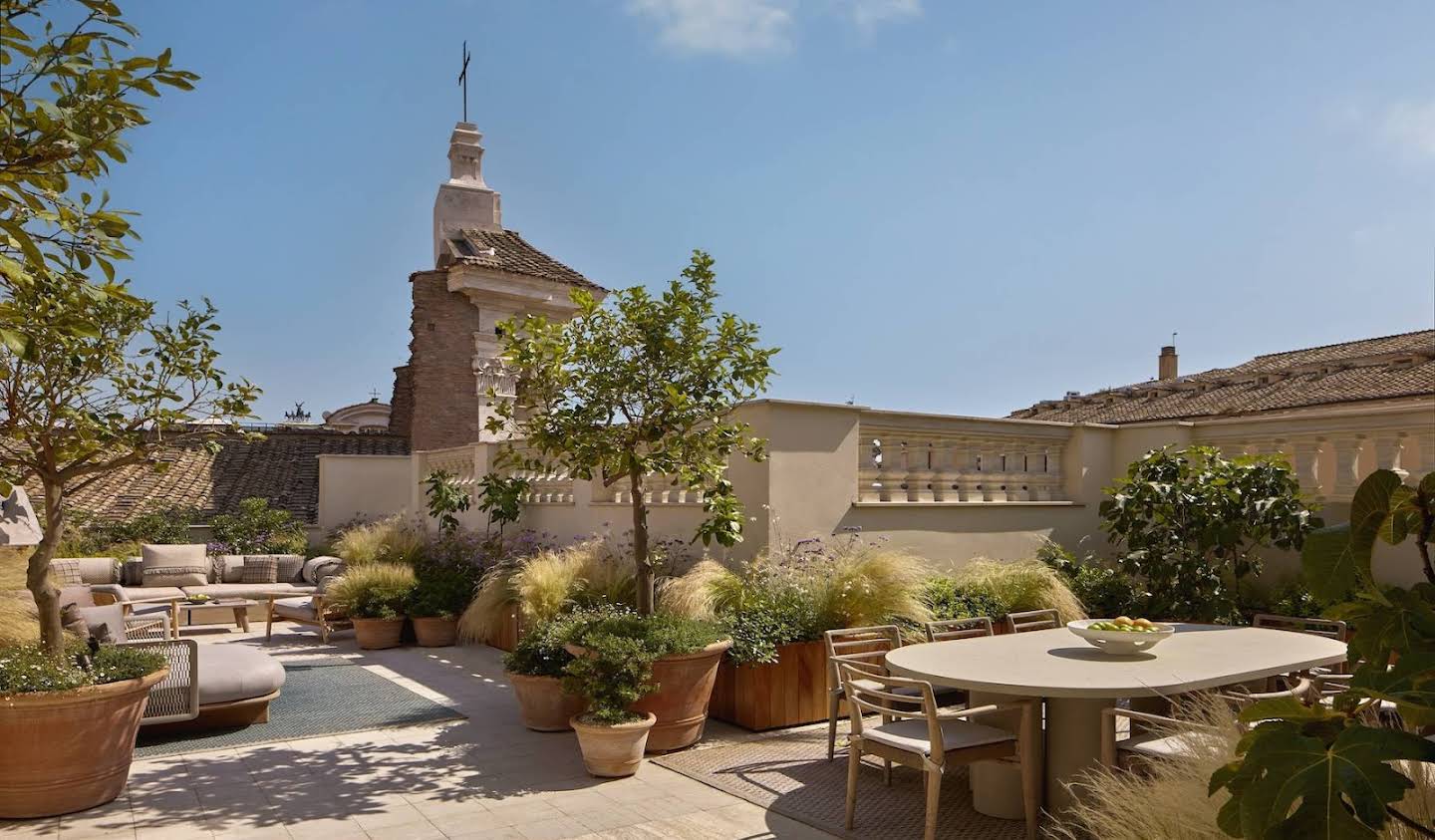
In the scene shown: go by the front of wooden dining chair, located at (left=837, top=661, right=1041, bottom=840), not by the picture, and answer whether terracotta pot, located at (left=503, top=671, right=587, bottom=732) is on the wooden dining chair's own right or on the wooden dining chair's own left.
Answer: on the wooden dining chair's own left

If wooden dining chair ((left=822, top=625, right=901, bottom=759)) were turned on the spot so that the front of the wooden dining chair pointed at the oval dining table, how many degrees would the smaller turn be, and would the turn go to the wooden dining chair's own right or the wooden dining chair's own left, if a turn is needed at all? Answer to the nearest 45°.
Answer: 0° — it already faces it

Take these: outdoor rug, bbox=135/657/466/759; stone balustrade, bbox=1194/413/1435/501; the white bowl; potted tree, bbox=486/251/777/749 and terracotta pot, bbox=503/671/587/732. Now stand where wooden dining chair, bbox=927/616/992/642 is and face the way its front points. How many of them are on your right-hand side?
3

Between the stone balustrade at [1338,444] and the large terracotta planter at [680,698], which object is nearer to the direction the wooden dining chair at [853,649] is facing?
the stone balustrade

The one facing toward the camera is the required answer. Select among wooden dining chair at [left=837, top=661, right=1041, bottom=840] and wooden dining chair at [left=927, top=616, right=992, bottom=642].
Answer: wooden dining chair at [left=927, top=616, right=992, bottom=642]

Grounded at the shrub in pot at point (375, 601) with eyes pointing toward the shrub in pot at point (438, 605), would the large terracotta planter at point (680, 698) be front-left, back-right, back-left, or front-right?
front-right

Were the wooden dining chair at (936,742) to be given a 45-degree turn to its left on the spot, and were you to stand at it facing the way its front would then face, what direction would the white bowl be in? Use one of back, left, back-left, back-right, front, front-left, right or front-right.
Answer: front-right

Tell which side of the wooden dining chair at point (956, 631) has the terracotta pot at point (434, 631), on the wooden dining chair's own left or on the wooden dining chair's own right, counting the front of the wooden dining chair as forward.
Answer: on the wooden dining chair's own right

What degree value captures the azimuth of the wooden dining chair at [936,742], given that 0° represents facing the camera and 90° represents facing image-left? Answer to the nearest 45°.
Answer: approximately 225°

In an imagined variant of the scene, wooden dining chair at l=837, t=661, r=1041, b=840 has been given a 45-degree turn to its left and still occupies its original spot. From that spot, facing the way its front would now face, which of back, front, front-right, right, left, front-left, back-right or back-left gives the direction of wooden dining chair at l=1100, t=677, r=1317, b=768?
right

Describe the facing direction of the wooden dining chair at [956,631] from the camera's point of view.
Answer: facing the viewer

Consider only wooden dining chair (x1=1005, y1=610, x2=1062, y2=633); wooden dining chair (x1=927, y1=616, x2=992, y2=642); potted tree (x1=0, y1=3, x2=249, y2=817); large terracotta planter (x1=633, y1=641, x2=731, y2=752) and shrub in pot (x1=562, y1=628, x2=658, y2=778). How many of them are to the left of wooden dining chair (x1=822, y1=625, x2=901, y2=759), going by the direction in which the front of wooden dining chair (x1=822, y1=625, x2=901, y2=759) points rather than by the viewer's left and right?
2

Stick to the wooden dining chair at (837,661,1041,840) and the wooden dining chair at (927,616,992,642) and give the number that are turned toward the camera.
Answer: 1

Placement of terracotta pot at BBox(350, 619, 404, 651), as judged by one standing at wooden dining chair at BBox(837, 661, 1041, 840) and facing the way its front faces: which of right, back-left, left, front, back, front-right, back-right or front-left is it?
left

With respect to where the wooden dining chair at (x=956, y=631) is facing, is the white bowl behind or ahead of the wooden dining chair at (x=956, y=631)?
ahead

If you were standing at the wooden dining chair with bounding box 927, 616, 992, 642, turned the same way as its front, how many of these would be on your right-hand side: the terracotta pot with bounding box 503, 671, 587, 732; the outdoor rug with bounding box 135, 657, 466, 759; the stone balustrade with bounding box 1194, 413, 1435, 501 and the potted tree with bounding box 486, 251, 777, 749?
3

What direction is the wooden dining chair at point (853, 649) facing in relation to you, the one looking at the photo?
facing the viewer and to the right of the viewer

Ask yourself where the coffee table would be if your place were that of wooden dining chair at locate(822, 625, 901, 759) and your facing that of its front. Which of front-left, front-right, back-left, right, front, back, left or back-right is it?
back

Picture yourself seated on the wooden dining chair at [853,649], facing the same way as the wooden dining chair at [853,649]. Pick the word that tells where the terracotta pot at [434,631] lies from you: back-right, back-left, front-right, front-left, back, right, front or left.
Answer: back
